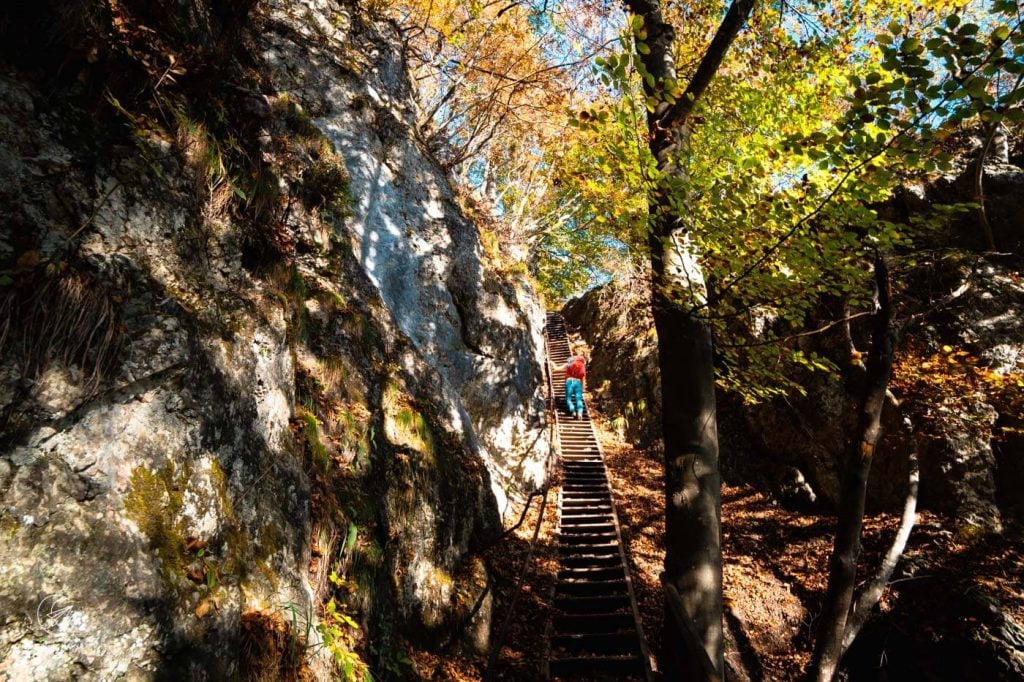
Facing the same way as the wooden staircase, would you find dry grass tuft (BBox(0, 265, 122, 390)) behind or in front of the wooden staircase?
in front

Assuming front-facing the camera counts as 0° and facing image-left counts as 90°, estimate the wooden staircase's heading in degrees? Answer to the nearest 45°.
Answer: approximately 0°

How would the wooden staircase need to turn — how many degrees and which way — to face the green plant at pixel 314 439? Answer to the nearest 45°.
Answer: approximately 45° to its right

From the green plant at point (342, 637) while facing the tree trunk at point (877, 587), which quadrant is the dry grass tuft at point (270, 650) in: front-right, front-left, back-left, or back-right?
back-right

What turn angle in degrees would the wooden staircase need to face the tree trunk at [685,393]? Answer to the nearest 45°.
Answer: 0° — it already faces it

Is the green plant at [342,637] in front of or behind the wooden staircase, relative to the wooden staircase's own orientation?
in front

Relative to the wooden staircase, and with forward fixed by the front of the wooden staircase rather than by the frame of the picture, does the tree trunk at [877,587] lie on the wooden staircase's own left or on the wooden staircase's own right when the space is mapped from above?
on the wooden staircase's own left
